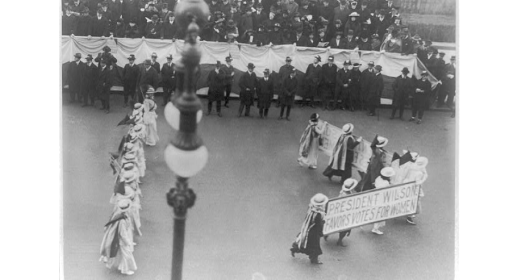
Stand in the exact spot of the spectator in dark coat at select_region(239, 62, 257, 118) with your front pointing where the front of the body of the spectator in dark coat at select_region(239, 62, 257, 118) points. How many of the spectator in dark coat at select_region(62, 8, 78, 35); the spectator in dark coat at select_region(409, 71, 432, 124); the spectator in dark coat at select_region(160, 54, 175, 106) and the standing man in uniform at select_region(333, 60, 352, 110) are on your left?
2

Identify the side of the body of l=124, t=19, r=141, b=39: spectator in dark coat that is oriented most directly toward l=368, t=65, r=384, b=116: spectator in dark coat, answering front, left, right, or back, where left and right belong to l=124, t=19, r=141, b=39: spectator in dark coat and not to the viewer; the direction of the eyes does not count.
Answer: left

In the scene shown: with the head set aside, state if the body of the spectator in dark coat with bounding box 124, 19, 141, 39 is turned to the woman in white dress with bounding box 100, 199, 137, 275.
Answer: yes

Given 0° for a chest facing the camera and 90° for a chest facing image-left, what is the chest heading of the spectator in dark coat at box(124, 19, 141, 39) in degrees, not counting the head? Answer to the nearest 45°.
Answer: approximately 0°

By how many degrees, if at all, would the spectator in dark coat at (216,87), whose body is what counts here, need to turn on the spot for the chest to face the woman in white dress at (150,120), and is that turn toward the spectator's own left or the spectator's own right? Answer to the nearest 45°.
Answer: approximately 45° to the spectator's own right
